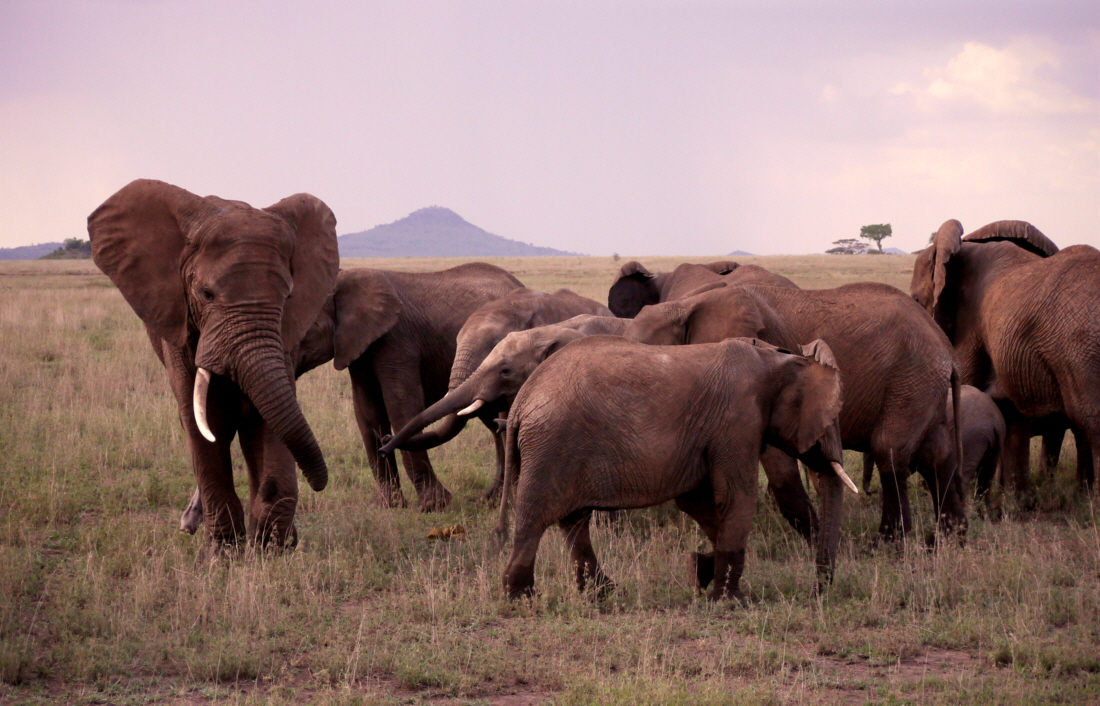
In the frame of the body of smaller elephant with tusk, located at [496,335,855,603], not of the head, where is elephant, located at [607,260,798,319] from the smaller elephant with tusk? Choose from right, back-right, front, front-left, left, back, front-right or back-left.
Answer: left

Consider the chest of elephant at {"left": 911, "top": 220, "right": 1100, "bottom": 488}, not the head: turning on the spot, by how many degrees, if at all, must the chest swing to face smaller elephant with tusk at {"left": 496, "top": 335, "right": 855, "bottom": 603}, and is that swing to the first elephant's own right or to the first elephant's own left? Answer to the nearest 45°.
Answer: approximately 90° to the first elephant's own left

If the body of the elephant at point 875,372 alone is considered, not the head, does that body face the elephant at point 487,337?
yes

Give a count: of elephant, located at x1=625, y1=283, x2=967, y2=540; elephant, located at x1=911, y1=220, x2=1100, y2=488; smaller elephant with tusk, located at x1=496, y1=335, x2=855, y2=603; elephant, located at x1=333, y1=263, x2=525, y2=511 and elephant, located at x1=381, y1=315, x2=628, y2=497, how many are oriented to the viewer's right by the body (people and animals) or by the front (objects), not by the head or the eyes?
1

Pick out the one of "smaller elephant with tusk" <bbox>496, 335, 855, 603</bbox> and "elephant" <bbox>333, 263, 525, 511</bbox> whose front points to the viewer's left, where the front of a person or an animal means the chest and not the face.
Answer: the elephant

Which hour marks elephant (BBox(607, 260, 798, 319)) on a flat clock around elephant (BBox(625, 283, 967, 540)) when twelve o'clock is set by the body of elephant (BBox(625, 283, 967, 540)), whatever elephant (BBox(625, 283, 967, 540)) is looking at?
elephant (BBox(607, 260, 798, 319)) is roughly at 2 o'clock from elephant (BBox(625, 283, 967, 540)).

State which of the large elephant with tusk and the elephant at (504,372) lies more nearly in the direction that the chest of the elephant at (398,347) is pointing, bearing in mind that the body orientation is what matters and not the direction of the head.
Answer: the large elephant with tusk

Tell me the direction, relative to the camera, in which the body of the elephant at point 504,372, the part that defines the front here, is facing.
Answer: to the viewer's left

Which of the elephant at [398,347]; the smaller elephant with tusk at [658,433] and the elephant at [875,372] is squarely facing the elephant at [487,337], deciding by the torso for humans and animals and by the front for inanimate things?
the elephant at [875,372]

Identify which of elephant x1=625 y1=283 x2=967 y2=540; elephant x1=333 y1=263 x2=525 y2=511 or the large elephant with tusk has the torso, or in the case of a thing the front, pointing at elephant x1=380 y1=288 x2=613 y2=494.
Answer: elephant x1=625 y1=283 x2=967 y2=540

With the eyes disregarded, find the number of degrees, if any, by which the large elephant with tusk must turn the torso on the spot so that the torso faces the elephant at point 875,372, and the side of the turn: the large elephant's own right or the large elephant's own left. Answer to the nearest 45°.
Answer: approximately 90° to the large elephant's own left

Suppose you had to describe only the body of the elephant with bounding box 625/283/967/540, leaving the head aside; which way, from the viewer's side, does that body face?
to the viewer's left

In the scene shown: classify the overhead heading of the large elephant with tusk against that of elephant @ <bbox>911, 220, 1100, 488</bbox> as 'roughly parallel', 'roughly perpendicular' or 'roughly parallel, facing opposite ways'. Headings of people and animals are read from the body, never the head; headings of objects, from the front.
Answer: roughly parallel, facing opposite ways

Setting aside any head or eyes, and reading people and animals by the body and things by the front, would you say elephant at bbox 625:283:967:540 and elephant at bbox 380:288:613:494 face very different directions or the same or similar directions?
same or similar directions

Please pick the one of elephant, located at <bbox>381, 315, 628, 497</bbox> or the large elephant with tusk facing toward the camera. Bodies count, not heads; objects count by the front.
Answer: the large elephant with tusk

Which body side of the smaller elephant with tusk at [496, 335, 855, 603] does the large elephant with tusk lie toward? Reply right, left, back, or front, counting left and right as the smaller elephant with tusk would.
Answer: back

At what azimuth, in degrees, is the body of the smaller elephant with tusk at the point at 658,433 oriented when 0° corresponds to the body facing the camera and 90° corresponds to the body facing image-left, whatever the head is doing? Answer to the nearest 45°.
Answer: approximately 270°

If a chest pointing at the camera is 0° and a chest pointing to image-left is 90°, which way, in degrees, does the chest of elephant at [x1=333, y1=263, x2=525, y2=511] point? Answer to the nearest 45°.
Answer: approximately 90°

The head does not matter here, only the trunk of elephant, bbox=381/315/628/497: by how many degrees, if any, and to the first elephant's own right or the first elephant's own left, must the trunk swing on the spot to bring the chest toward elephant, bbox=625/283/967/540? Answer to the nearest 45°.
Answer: approximately 180°

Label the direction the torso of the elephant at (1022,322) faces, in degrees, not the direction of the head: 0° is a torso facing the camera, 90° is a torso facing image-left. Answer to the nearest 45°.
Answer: approximately 135°

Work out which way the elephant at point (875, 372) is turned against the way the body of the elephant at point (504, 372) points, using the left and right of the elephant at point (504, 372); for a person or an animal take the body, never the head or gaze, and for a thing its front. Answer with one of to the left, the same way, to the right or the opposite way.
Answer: the same way
